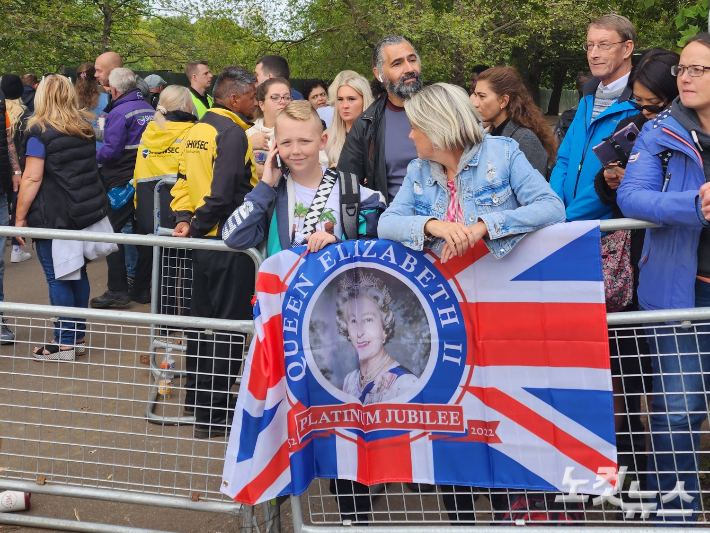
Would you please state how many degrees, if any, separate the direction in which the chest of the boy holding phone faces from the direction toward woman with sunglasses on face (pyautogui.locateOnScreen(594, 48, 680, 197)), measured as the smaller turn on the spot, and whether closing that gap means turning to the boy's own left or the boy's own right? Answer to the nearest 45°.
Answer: approximately 90° to the boy's own left

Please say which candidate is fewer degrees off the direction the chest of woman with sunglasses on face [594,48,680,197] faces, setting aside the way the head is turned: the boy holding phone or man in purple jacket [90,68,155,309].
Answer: the boy holding phone

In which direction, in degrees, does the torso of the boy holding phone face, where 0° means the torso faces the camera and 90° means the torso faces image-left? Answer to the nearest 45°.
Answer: approximately 0°

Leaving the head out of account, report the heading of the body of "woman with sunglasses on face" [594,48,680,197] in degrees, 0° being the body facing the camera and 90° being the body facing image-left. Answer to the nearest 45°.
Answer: approximately 45°

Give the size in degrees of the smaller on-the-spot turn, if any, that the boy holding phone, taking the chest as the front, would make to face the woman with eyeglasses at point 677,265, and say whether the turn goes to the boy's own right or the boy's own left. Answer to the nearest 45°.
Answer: approximately 90° to the boy's own left

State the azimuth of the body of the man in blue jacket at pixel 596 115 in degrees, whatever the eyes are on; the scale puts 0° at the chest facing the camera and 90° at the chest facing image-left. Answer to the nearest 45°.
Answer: approximately 45°
